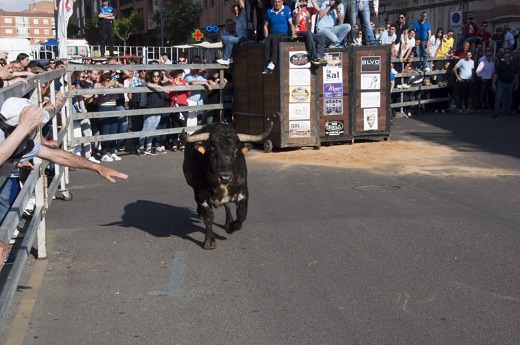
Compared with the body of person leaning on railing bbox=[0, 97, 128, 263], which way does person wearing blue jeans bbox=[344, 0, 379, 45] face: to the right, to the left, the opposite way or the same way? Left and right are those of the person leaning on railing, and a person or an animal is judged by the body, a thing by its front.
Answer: to the right

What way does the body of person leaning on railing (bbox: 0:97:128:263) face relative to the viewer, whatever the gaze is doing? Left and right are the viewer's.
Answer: facing to the right of the viewer

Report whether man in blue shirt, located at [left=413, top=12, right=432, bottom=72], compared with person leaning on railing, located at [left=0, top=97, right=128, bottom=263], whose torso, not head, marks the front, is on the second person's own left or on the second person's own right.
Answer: on the second person's own left

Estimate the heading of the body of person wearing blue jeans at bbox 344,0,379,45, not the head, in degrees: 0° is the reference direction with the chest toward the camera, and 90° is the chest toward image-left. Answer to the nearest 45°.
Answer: approximately 0°

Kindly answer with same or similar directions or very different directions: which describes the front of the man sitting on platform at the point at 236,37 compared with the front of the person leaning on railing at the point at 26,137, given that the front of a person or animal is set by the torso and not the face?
very different directions

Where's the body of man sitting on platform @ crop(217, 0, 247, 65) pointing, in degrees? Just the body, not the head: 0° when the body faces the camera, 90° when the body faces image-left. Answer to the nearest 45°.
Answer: approximately 90°

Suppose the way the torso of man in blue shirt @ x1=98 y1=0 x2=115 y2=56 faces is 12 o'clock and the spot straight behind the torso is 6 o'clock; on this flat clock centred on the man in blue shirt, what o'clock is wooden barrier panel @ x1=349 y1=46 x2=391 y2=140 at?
The wooden barrier panel is roughly at 11 o'clock from the man in blue shirt.

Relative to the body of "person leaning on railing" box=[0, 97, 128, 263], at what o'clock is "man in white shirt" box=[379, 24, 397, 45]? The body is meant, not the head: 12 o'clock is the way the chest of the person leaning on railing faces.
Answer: The man in white shirt is roughly at 10 o'clock from the person leaning on railing.
